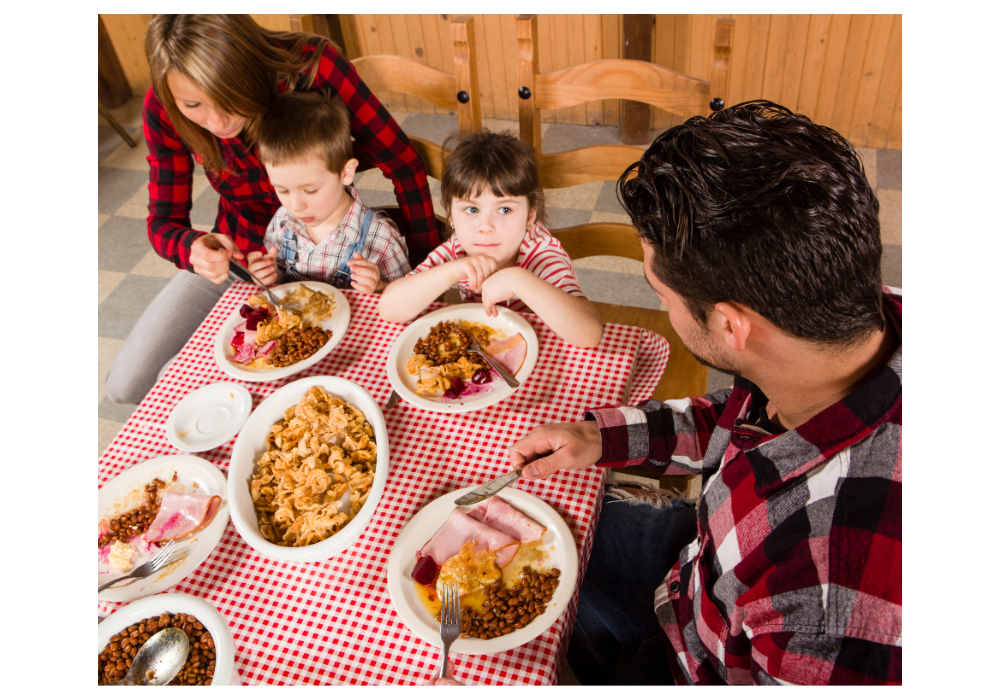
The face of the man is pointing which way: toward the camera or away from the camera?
away from the camera

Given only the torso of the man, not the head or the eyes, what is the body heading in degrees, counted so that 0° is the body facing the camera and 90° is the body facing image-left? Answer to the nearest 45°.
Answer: approximately 90°

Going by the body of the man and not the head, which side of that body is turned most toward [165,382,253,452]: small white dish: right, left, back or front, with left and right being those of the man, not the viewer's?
front

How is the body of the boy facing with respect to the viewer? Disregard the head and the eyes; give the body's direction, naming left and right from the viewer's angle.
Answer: facing the viewer and to the left of the viewer

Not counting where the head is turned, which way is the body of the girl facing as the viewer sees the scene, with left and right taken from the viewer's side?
facing the viewer

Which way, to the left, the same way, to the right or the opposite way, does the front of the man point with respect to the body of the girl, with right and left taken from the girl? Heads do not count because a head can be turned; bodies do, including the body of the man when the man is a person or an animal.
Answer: to the right

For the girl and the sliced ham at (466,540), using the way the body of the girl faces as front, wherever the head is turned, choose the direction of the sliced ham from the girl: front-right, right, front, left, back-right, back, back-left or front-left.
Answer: front

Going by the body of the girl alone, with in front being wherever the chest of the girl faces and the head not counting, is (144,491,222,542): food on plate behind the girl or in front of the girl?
in front

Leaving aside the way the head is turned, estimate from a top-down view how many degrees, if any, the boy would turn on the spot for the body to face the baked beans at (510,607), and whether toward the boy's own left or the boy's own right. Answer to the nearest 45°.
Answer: approximately 45° to the boy's own left

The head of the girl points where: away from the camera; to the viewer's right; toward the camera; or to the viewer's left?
toward the camera
